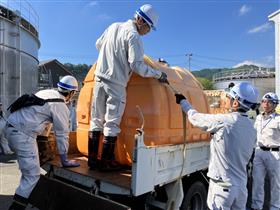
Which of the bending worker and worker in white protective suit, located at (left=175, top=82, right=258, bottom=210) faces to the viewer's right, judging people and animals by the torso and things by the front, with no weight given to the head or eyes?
the bending worker

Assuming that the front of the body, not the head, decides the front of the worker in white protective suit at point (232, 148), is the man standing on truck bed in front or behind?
in front

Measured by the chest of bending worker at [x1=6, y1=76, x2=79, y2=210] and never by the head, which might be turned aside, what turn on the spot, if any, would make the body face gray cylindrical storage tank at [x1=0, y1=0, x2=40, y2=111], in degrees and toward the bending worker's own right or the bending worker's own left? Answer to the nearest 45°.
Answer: approximately 90° to the bending worker's own left

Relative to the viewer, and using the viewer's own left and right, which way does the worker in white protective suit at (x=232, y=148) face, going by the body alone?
facing away from the viewer and to the left of the viewer

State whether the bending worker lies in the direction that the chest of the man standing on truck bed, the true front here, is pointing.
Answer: no

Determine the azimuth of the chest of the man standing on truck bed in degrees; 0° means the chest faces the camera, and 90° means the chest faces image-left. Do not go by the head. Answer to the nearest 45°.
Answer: approximately 225°

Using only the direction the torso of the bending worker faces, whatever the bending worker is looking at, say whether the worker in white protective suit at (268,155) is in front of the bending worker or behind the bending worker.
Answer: in front

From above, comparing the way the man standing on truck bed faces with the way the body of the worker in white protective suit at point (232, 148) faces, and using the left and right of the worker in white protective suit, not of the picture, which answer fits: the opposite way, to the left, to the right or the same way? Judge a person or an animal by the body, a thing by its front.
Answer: to the right

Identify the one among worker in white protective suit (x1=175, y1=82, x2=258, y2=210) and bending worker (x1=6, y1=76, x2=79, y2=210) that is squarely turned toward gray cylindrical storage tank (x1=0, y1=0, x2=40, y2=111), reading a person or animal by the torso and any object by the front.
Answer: the worker in white protective suit

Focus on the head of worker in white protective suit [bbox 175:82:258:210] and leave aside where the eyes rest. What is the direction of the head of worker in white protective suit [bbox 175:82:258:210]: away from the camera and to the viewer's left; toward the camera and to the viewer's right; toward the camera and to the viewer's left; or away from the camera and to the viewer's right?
away from the camera and to the viewer's left

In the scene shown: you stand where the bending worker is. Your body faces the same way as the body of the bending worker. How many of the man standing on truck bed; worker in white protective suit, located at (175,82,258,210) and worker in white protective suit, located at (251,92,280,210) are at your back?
0

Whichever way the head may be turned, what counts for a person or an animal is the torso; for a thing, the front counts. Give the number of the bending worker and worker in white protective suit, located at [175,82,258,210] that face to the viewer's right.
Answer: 1

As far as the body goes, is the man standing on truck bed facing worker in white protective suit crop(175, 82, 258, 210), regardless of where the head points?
no

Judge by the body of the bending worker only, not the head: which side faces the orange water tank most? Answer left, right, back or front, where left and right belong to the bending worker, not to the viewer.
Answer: front

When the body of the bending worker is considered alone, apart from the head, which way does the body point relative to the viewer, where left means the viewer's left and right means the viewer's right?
facing to the right of the viewer

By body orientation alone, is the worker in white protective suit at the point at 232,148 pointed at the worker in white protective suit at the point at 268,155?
no
